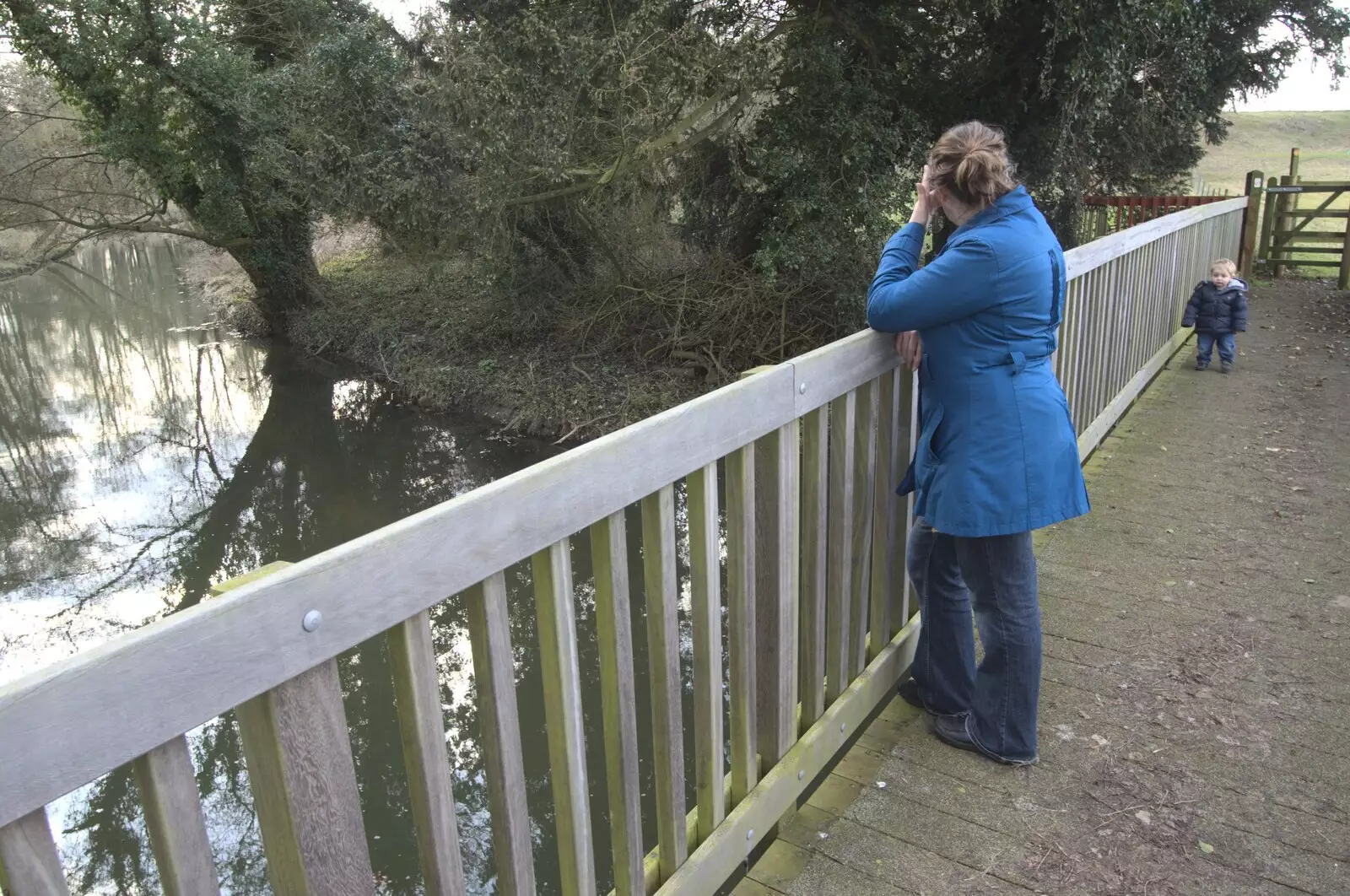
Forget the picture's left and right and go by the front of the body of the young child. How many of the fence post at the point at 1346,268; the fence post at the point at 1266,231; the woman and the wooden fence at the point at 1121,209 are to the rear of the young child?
3

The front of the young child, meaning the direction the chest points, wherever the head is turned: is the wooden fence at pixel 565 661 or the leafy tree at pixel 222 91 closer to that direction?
the wooden fence

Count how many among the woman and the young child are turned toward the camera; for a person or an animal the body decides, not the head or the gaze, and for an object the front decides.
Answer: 1

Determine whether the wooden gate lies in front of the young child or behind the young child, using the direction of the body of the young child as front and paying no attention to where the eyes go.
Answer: behind

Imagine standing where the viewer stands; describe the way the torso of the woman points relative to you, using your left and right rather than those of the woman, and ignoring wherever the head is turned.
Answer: facing away from the viewer and to the left of the viewer

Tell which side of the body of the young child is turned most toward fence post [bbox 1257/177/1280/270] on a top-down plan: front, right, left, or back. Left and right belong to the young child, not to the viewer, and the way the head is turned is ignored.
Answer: back

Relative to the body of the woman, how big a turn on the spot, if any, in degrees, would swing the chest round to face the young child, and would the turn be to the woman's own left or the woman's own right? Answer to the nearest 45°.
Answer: approximately 45° to the woman's own right

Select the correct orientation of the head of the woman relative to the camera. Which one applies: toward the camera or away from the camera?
away from the camera
